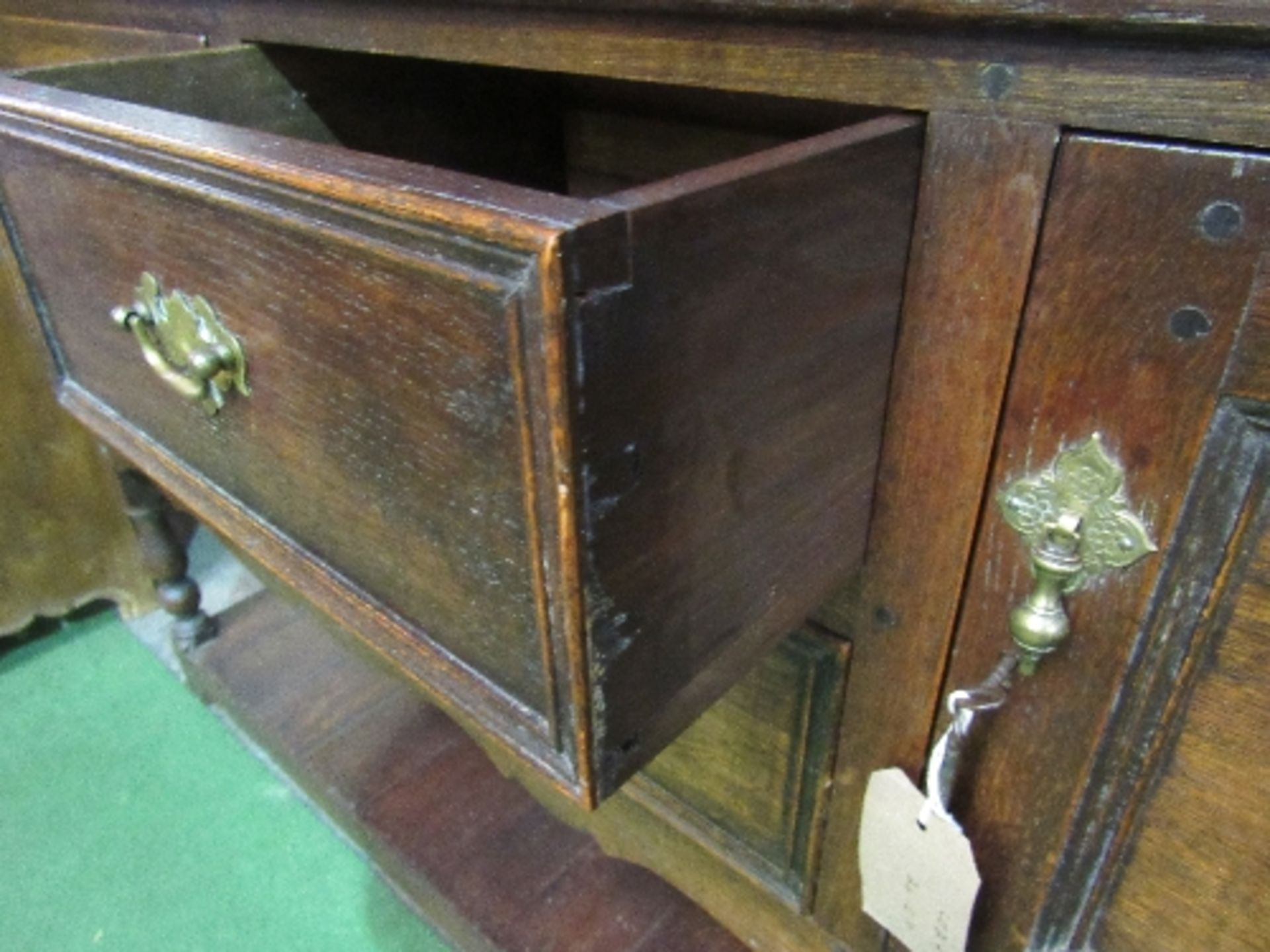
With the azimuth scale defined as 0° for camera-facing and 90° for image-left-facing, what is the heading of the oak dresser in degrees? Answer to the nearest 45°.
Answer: approximately 45°
